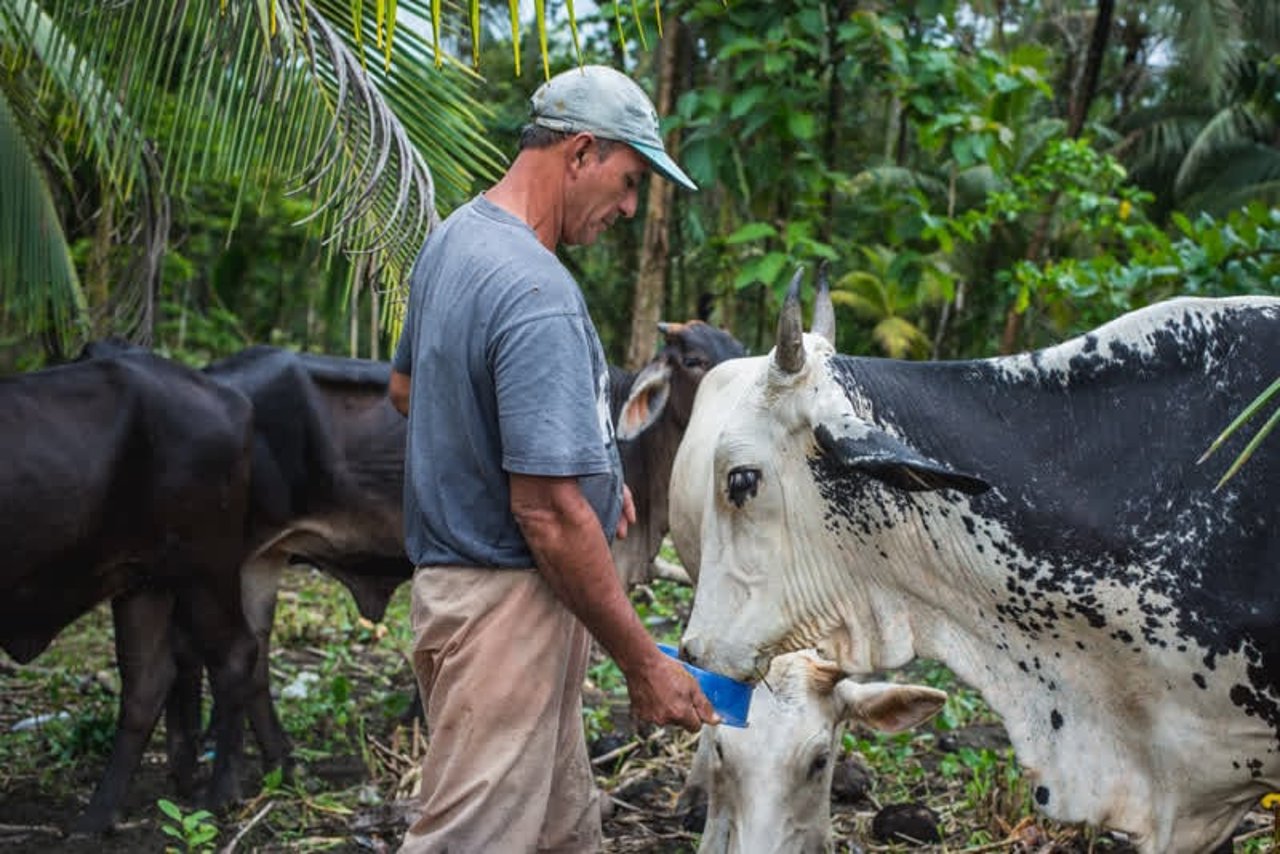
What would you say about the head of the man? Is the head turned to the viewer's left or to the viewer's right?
to the viewer's right

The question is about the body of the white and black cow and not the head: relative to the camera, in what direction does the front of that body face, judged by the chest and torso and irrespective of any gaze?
to the viewer's left

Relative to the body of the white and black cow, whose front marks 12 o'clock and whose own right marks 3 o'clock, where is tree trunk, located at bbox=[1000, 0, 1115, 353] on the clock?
The tree trunk is roughly at 3 o'clock from the white and black cow.

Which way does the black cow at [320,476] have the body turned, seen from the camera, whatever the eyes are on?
to the viewer's right

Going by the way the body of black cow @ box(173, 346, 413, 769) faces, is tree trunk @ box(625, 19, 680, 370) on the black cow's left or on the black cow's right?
on the black cow's left

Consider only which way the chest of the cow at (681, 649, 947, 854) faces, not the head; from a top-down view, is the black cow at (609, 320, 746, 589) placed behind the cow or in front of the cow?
behind

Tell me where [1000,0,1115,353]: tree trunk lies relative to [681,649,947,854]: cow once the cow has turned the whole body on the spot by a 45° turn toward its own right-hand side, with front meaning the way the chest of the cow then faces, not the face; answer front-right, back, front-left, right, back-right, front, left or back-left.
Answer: back-right

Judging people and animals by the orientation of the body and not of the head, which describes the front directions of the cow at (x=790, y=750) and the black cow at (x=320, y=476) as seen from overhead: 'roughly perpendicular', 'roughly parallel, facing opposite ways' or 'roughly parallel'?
roughly perpendicular

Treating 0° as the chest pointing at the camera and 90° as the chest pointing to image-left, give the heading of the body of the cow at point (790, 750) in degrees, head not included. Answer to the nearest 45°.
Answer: approximately 0°

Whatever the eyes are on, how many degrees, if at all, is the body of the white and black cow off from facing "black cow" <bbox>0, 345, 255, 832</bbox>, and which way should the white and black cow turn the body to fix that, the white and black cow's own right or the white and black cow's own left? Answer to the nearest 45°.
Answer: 0° — it already faces it

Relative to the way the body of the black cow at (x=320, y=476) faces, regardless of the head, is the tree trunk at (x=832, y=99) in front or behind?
in front

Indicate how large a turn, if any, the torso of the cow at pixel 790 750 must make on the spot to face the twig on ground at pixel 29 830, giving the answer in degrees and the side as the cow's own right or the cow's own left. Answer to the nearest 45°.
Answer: approximately 90° to the cow's own right

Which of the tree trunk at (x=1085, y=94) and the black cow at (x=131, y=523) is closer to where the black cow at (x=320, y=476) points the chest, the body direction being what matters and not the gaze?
the tree trunk

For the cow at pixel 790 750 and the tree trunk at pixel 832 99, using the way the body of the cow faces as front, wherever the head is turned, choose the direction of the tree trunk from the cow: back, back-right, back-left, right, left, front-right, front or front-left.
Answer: back

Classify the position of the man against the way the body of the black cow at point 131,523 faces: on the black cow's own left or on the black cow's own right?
on the black cow's own left

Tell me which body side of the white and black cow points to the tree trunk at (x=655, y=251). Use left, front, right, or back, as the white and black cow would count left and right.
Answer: right

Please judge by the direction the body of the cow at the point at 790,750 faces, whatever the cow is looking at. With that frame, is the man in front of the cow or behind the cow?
in front

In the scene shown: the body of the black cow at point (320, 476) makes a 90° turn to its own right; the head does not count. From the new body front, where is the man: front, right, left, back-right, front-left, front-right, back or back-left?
front

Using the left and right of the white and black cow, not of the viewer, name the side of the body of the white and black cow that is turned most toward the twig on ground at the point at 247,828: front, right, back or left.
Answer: front
